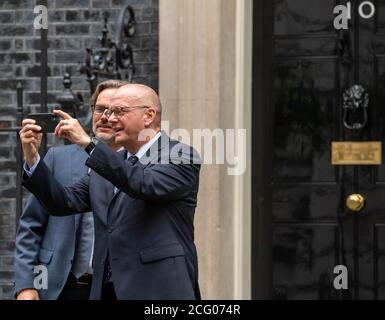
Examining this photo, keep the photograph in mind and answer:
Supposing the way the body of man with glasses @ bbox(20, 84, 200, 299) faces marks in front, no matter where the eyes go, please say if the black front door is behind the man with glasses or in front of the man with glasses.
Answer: behind

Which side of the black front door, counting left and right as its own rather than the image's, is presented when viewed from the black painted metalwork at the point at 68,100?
right

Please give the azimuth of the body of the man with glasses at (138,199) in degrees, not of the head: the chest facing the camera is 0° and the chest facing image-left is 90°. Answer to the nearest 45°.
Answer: approximately 45°

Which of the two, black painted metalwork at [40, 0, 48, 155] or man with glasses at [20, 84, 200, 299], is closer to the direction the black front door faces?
the man with glasses

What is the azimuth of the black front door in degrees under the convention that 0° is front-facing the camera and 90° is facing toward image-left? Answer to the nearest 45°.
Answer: approximately 0°

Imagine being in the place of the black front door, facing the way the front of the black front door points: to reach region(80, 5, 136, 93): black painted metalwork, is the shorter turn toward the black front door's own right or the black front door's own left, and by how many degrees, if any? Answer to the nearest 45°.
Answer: approximately 90° to the black front door's own right

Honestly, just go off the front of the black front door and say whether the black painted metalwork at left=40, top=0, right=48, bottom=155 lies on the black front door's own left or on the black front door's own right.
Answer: on the black front door's own right

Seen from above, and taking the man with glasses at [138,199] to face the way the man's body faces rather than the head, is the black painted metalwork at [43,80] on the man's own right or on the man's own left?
on the man's own right

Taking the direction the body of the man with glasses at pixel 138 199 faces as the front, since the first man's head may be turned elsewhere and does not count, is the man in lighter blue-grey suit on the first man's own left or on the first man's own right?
on the first man's own right

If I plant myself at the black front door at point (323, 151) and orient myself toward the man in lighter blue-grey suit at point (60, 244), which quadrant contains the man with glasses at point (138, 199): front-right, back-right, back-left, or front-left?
front-left

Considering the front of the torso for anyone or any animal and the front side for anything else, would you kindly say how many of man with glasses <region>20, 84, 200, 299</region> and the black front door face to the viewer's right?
0

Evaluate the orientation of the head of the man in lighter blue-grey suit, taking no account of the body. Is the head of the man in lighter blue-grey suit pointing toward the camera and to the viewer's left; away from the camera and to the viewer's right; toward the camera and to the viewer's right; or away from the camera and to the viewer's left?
toward the camera and to the viewer's left
